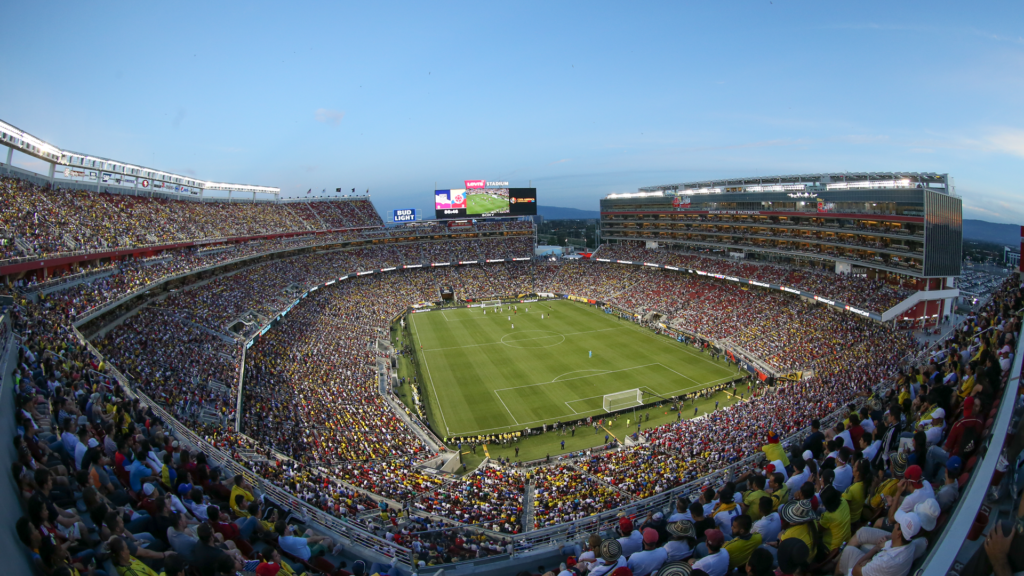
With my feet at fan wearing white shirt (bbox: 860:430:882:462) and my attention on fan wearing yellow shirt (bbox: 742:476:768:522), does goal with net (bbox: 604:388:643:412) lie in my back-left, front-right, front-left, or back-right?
back-right

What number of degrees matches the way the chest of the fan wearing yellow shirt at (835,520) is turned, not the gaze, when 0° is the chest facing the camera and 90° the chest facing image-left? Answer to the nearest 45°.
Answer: approximately 135°

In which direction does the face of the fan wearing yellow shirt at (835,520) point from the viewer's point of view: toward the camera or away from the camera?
away from the camera

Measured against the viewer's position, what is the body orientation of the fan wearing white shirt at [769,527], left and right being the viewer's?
facing away from the viewer and to the left of the viewer

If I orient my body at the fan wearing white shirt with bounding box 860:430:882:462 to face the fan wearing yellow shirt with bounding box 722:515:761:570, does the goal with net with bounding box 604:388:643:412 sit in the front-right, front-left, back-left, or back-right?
back-right
